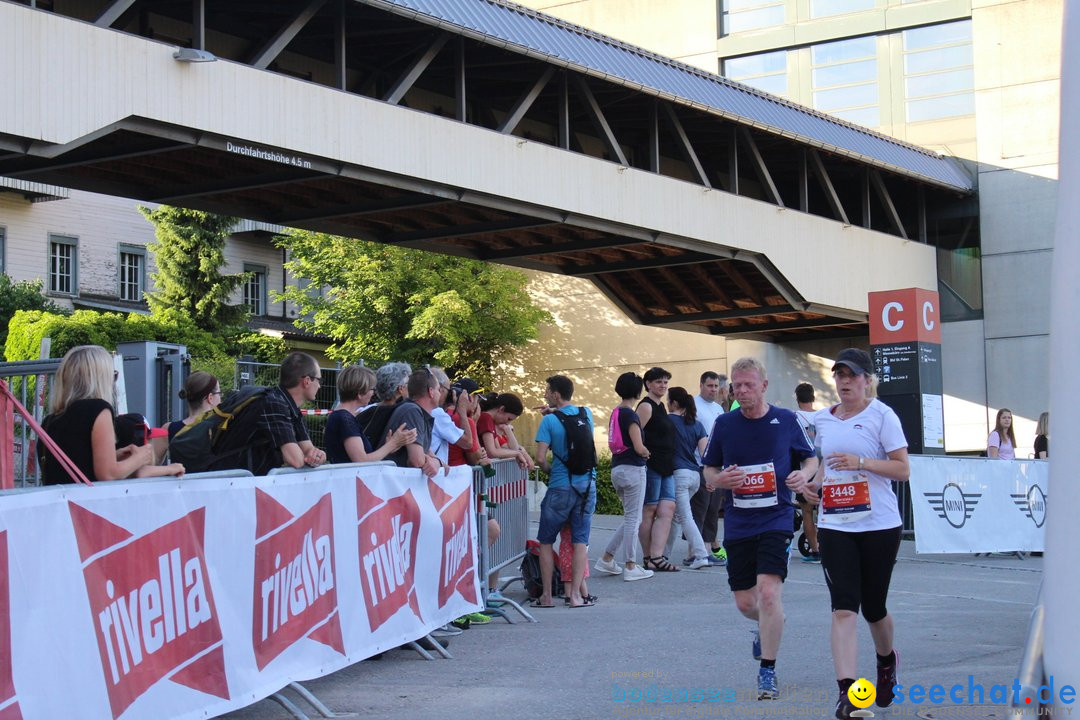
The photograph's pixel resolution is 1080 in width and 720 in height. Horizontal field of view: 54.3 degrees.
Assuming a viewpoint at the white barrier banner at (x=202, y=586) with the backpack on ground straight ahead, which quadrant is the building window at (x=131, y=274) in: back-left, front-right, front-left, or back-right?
front-left

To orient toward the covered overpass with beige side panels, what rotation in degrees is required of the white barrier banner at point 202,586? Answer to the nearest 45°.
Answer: approximately 135° to its left

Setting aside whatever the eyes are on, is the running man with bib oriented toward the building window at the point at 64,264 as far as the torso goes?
no

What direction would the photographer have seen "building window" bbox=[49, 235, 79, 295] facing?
facing the viewer and to the right of the viewer

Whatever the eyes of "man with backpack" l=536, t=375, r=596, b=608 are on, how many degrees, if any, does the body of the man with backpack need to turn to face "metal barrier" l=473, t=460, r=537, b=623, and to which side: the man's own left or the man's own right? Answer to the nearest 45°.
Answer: approximately 45° to the man's own left

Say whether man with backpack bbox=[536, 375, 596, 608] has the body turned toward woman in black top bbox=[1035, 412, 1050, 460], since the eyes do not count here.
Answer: no

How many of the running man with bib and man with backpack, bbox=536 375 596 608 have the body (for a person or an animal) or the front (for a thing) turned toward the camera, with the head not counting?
1

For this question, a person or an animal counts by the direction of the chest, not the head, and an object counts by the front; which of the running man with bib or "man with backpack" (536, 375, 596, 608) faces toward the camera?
the running man with bib

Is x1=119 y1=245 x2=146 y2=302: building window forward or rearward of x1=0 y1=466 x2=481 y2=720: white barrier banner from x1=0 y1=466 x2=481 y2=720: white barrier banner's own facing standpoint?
rearward

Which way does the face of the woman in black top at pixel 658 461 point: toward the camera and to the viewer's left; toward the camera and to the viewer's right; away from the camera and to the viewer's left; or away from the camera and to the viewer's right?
toward the camera and to the viewer's right

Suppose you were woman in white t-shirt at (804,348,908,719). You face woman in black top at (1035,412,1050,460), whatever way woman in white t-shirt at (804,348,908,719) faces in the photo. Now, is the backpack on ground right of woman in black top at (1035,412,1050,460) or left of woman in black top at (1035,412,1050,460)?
left

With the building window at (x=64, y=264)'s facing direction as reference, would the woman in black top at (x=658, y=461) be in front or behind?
in front

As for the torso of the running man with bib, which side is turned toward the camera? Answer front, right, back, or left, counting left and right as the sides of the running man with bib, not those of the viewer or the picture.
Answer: front
